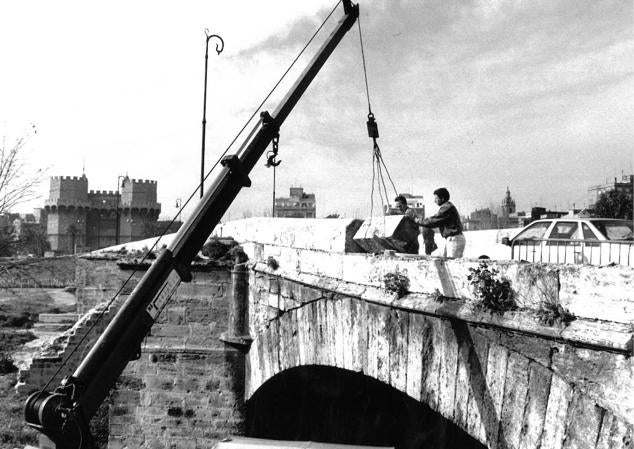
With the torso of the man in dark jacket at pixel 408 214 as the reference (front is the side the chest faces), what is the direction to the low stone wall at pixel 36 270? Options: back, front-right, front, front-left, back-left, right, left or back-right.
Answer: right

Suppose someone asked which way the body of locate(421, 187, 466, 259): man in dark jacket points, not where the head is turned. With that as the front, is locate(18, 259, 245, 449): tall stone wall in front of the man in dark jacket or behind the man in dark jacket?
in front

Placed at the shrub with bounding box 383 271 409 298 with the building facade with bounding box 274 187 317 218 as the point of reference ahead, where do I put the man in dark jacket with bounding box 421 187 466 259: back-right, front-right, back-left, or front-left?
front-right

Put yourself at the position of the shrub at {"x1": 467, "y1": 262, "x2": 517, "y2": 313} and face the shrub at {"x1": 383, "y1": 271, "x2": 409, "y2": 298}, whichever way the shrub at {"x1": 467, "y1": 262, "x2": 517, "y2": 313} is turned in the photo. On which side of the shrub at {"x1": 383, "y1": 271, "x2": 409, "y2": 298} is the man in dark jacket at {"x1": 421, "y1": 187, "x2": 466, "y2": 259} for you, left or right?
right

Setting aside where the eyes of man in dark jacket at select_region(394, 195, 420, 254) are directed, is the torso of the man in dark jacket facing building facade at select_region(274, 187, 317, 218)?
no

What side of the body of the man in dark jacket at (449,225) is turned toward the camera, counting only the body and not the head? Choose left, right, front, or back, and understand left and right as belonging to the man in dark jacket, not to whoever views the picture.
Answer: left

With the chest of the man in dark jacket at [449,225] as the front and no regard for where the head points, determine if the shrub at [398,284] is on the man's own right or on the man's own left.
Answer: on the man's own left

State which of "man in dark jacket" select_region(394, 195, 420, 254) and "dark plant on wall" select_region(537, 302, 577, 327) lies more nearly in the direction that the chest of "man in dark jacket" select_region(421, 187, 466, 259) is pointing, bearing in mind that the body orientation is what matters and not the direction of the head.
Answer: the man in dark jacket

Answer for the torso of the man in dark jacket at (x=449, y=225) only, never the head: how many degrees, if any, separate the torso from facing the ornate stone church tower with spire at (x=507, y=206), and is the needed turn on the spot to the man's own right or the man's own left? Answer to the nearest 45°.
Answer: approximately 90° to the man's own right

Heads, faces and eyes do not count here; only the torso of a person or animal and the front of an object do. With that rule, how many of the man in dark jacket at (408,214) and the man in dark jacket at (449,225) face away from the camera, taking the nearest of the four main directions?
0

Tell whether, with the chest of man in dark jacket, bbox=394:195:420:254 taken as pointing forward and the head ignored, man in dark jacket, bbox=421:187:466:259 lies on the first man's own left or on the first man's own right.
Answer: on the first man's own left

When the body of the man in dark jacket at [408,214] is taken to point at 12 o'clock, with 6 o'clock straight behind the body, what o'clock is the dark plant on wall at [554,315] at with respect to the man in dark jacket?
The dark plant on wall is roughly at 10 o'clock from the man in dark jacket.

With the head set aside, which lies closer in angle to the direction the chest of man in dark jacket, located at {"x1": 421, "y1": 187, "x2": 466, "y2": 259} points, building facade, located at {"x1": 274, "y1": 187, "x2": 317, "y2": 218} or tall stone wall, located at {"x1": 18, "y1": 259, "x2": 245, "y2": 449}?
the tall stone wall

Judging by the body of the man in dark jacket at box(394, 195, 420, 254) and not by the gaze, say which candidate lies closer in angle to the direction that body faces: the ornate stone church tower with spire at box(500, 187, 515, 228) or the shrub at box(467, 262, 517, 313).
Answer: the shrub

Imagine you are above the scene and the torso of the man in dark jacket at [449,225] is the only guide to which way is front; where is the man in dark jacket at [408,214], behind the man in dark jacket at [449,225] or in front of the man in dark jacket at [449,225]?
in front

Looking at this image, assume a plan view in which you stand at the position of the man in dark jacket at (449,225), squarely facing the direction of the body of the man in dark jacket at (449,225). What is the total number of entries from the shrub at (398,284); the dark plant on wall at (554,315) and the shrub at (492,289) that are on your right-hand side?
0
